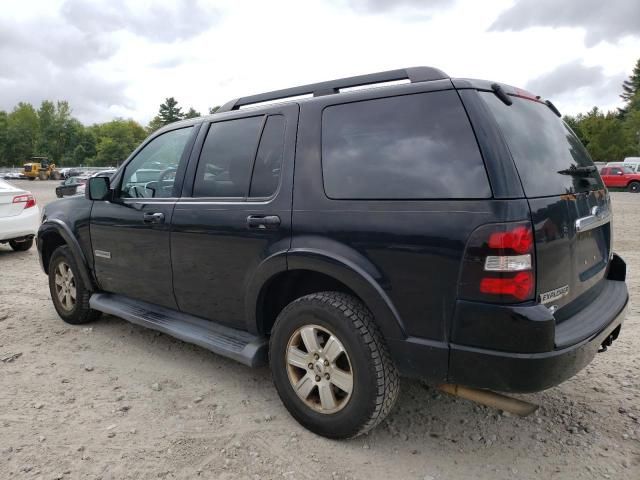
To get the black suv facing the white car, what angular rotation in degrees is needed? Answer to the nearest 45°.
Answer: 0° — it already faces it

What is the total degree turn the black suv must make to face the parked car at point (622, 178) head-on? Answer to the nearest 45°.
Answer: approximately 90° to its right

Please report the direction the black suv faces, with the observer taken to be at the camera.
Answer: facing away from the viewer and to the left of the viewer

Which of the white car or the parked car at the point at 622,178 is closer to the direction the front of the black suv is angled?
the white car
